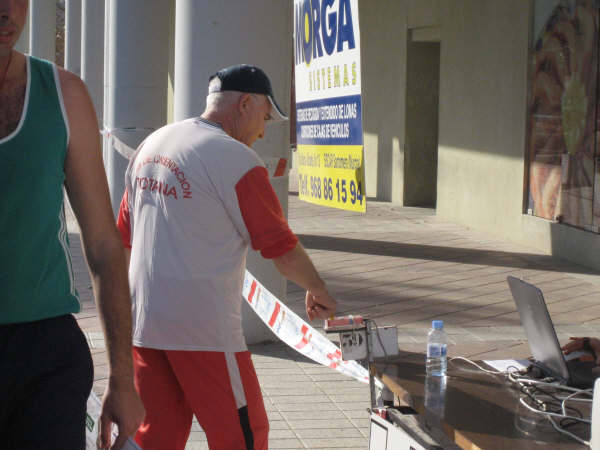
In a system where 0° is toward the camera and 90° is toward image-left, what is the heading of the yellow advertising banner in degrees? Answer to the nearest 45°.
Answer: approximately 45°

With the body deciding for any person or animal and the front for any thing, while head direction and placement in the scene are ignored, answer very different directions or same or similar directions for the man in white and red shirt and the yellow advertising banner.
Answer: very different directions

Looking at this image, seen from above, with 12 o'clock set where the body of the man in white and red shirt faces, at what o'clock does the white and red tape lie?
The white and red tape is roughly at 11 o'clock from the man in white and red shirt.

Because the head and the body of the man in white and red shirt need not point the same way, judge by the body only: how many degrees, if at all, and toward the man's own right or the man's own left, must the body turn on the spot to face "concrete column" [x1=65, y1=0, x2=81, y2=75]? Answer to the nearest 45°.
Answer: approximately 45° to the man's own left

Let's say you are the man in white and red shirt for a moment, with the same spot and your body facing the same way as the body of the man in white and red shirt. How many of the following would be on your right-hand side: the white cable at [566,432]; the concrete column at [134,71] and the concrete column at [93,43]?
1

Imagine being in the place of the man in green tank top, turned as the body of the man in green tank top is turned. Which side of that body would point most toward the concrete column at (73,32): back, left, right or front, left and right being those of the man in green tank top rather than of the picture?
back

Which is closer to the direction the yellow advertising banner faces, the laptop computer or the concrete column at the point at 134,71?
the laptop computer

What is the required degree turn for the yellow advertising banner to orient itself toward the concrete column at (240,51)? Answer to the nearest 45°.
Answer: approximately 90° to its right

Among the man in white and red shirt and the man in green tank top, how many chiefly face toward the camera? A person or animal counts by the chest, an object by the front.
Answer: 1

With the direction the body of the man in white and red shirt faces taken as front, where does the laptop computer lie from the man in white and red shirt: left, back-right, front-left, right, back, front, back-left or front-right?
front-right

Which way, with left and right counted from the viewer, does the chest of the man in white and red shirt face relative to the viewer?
facing away from the viewer and to the right of the viewer

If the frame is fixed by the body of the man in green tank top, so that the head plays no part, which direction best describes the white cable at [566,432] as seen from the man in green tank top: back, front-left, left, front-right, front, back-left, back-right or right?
left
